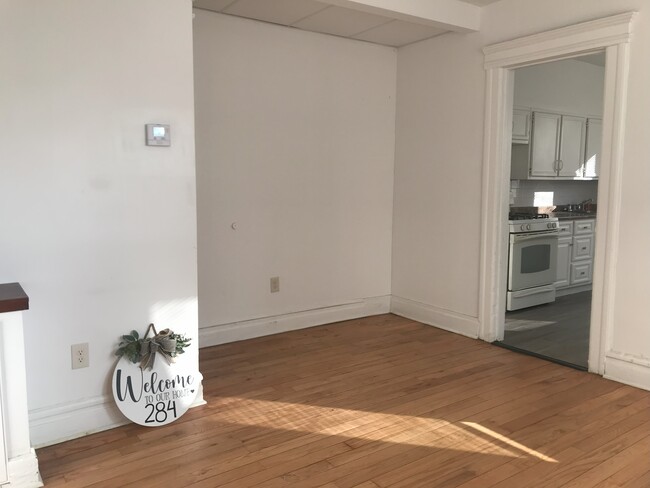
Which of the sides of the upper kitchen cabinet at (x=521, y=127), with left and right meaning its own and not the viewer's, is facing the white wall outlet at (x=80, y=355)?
right

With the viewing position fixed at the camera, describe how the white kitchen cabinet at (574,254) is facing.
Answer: facing the viewer and to the right of the viewer

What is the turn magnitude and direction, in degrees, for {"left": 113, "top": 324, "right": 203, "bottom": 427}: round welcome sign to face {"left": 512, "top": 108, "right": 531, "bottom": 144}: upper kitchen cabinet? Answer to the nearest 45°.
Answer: approximately 135° to its left

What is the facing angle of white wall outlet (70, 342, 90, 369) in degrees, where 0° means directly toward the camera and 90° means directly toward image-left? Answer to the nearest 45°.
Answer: approximately 0°

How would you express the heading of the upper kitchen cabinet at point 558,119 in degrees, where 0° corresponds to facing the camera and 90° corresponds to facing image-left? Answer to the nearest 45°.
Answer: approximately 315°

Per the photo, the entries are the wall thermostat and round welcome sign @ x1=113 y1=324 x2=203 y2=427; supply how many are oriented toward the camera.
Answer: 2
